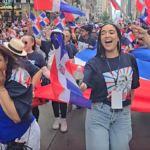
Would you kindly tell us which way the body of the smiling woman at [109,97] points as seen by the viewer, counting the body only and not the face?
toward the camera

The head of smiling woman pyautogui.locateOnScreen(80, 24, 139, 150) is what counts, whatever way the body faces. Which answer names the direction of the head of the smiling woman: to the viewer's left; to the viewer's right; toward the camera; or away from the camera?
toward the camera

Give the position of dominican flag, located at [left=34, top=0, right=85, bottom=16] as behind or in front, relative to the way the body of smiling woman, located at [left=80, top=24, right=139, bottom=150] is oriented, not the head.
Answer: behind
